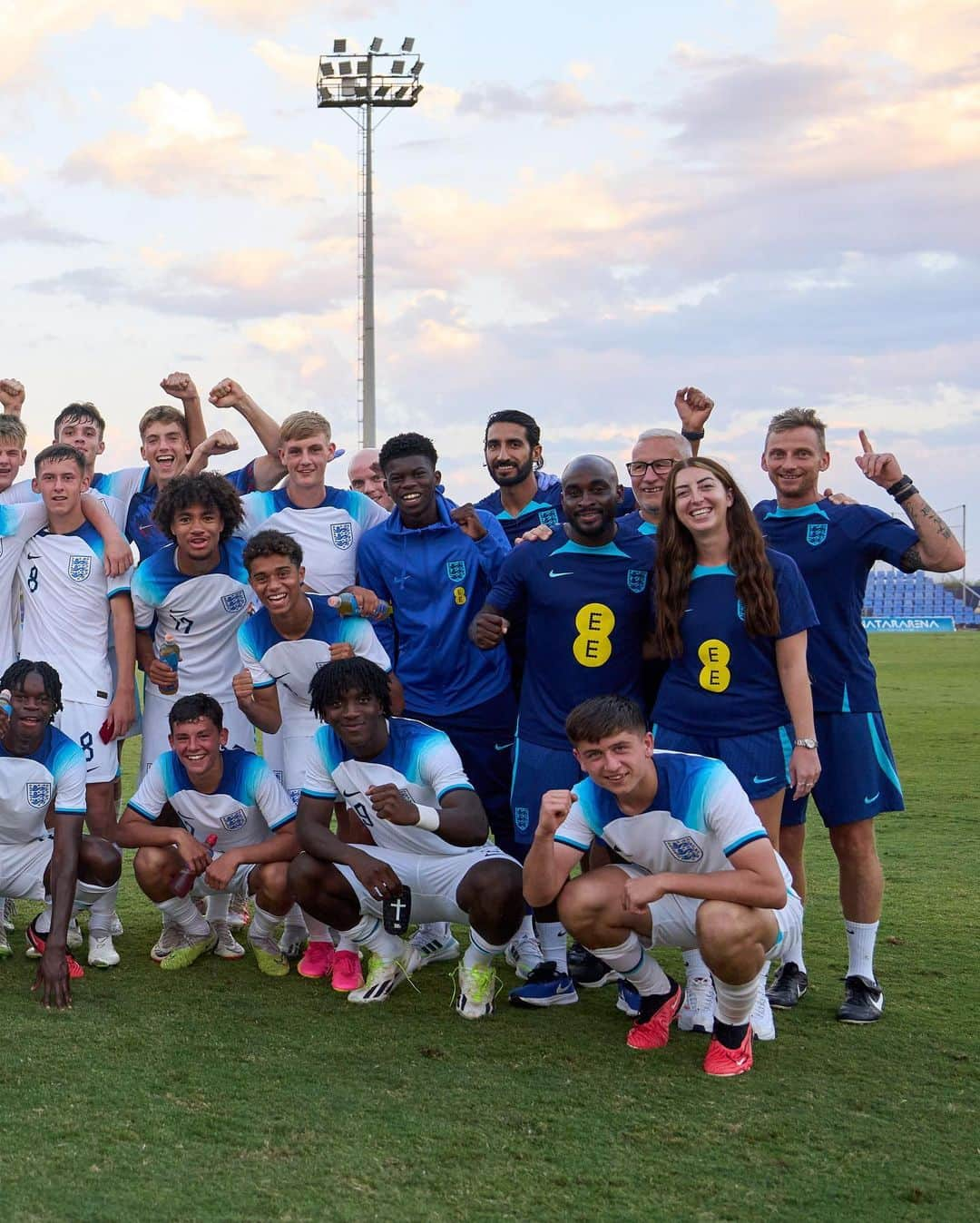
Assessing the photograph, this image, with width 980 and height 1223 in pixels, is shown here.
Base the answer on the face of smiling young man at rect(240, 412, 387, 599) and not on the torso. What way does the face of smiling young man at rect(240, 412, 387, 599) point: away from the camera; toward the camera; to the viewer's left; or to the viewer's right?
toward the camera

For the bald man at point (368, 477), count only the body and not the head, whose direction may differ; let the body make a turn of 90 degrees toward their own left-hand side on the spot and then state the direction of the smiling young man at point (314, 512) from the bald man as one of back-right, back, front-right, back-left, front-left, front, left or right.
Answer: right

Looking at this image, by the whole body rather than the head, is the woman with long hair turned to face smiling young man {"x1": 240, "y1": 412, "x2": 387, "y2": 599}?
no

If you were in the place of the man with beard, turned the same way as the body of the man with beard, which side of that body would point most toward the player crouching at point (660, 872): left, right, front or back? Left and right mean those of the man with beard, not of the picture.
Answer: front

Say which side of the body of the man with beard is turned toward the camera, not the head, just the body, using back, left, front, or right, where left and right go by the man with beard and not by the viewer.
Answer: front

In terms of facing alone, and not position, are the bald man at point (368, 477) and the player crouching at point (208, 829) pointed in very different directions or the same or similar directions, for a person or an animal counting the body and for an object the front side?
same or similar directions

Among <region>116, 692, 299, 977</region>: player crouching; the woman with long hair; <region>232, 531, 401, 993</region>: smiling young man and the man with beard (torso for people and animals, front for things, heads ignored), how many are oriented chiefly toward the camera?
4

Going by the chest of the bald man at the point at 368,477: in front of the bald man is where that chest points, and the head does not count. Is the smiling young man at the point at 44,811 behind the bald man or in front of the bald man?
in front

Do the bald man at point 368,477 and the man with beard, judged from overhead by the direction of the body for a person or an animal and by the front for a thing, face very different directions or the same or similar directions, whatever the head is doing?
same or similar directions

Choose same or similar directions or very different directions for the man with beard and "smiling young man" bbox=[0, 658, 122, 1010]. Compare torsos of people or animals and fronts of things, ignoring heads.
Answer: same or similar directions

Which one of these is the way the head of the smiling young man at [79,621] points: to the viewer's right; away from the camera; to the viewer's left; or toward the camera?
toward the camera

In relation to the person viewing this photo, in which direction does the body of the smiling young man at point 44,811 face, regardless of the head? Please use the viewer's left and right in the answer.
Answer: facing the viewer

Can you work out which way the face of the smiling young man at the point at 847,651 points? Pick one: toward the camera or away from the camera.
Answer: toward the camera

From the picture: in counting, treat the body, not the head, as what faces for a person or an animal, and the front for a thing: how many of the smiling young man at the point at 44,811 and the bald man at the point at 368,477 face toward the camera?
2

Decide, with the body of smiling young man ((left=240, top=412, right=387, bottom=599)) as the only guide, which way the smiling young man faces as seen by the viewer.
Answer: toward the camera

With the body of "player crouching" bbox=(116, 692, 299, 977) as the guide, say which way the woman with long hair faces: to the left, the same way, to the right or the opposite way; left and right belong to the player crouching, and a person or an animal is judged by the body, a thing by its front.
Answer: the same way
